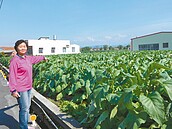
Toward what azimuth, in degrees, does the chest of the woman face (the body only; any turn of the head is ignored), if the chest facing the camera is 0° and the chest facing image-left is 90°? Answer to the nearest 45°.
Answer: approximately 315°

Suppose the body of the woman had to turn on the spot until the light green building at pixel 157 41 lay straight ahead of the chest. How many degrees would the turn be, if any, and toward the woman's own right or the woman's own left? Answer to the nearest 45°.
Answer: approximately 90° to the woman's own left
